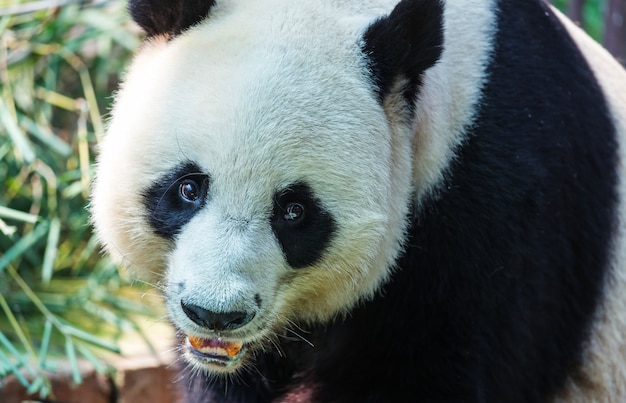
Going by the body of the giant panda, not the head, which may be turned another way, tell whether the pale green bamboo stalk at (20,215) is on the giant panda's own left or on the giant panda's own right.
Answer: on the giant panda's own right

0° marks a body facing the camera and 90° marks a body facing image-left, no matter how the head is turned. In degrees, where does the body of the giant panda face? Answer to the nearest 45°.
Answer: approximately 45°
